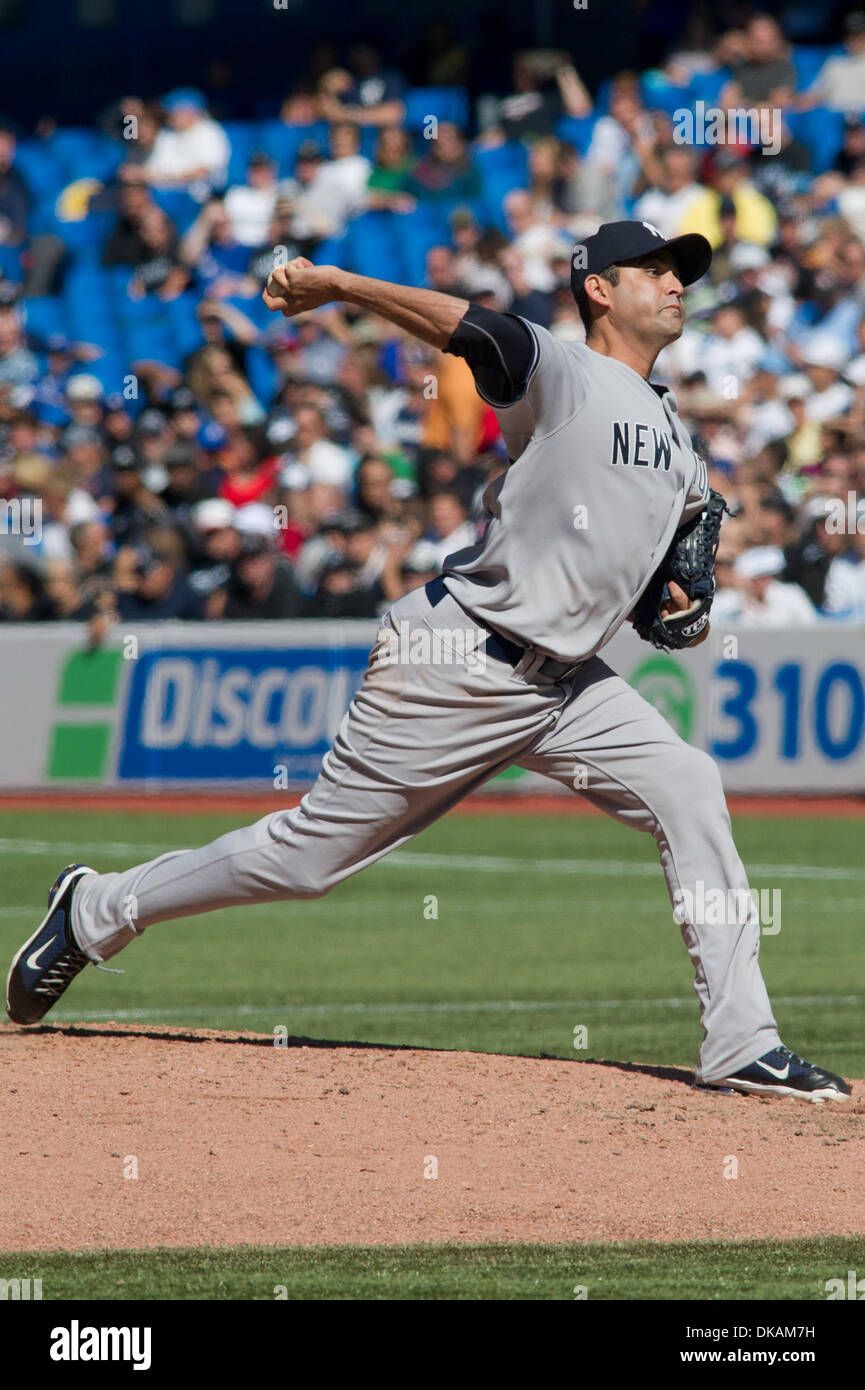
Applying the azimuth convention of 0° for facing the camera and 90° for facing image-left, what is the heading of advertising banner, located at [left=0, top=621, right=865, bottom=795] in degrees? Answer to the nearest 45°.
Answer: approximately 0°

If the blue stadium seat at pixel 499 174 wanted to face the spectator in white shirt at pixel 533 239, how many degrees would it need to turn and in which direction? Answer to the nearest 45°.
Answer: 0° — it already faces them

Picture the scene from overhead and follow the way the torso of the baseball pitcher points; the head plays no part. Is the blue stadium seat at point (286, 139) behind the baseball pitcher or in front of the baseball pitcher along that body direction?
behind

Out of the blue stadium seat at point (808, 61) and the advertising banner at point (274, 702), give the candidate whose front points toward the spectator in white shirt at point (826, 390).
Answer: the blue stadium seat

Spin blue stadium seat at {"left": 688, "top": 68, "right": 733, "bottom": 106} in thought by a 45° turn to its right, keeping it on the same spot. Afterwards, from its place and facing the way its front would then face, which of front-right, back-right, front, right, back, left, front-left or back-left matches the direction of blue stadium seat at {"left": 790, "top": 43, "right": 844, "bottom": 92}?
back

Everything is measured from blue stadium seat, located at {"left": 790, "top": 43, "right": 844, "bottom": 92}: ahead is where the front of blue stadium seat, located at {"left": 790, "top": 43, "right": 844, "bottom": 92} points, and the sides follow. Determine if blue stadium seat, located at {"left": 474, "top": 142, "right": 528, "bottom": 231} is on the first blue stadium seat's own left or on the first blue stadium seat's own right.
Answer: on the first blue stadium seat's own right

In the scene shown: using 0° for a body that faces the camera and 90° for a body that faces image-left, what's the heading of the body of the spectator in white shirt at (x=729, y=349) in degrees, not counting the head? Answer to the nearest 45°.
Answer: approximately 0°

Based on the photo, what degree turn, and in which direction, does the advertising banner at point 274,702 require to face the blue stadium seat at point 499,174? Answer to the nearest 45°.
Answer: approximately 180°

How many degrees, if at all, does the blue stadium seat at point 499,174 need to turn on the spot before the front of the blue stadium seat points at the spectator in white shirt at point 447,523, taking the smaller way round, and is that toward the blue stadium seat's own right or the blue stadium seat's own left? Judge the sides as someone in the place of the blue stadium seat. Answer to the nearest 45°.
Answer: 0° — it already faces them

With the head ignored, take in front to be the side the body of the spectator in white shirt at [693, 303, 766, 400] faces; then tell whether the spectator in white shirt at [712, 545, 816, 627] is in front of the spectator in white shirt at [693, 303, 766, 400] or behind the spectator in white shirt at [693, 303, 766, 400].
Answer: in front
